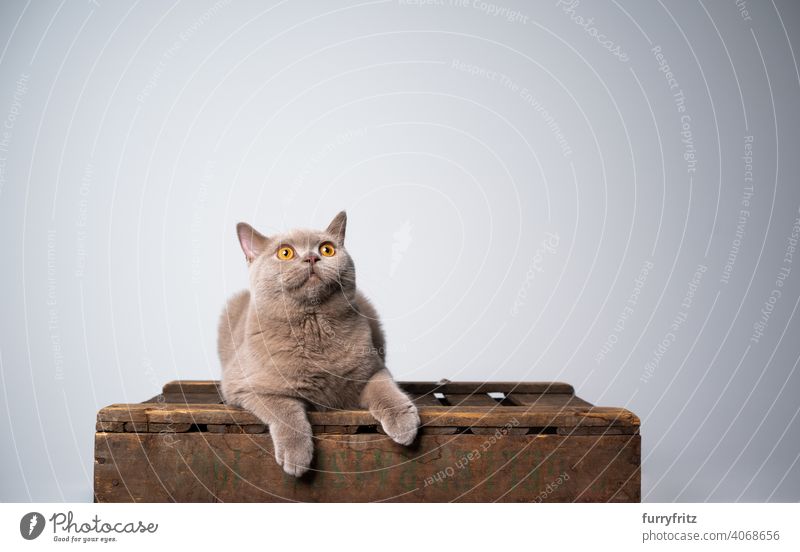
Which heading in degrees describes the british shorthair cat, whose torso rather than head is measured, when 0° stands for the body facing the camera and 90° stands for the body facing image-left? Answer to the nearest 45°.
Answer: approximately 0°
